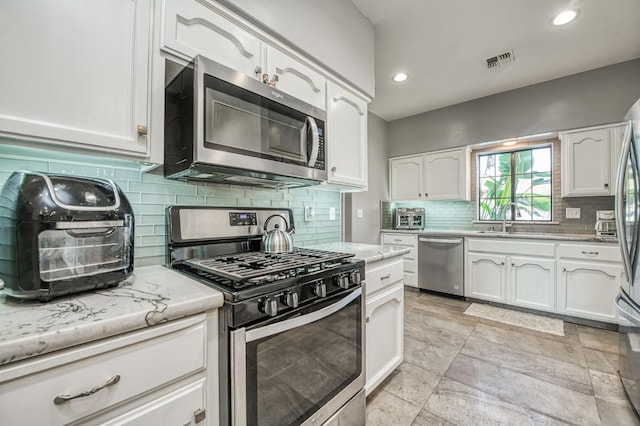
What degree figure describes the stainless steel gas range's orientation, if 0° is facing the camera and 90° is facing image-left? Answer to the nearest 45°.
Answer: approximately 315°

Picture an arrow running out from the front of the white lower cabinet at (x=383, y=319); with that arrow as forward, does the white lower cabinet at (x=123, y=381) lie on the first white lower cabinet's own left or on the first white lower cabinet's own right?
on the first white lower cabinet's own right

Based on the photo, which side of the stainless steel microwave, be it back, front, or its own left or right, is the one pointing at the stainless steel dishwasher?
left

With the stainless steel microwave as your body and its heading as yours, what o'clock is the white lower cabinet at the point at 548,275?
The white lower cabinet is roughly at 10 o'clock from the stainless steel microwave.

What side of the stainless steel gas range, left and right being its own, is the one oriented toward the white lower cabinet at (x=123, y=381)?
right

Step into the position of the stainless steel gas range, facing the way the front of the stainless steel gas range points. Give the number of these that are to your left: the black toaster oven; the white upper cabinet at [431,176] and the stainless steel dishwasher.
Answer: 2

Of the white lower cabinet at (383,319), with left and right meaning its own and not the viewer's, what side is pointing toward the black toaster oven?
right

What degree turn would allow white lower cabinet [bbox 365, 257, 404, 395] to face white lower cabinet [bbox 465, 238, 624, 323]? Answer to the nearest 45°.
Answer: approximately 90° to its left

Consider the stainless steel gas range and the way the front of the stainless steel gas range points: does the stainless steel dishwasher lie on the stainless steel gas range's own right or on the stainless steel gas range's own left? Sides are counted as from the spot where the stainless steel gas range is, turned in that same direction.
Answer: on the stainless steel gas range's own left
